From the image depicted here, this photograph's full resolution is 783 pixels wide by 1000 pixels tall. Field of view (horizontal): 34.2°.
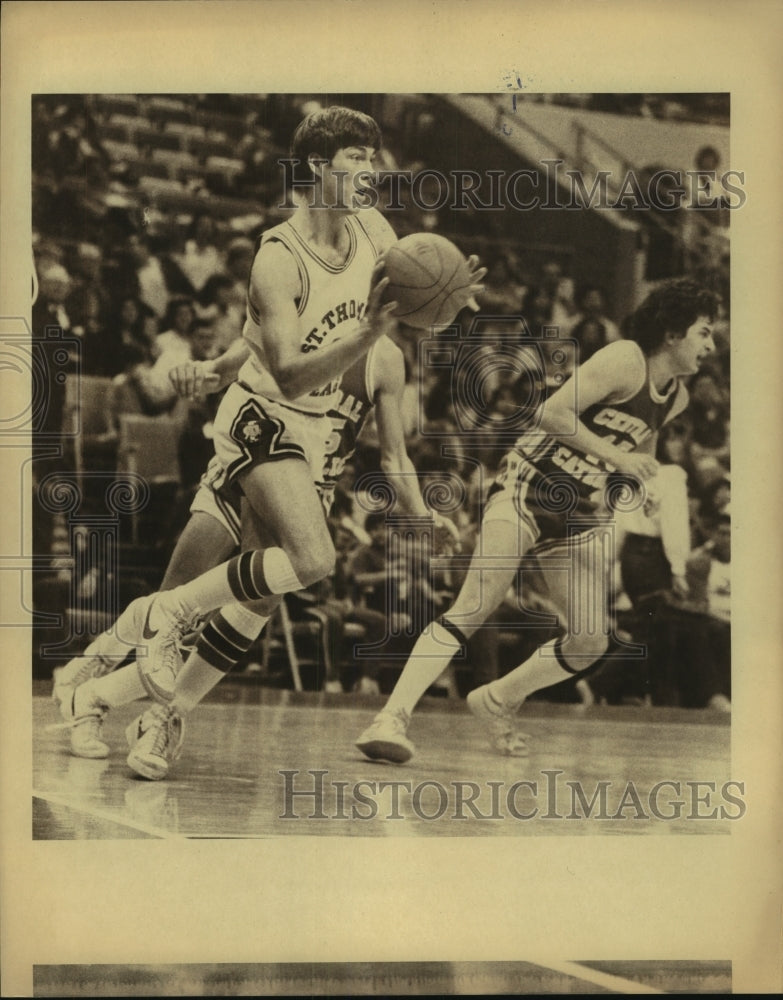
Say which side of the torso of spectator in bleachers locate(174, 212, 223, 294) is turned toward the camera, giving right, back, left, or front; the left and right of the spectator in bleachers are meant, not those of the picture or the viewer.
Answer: front
